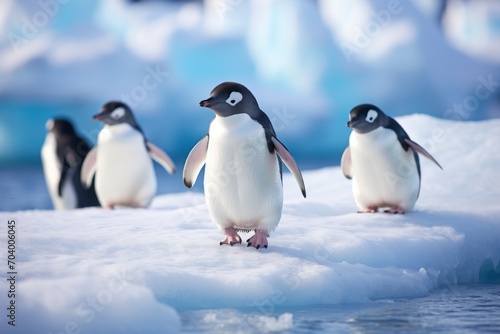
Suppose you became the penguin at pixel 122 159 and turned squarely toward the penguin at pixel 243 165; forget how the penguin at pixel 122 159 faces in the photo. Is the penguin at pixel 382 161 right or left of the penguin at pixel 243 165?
left

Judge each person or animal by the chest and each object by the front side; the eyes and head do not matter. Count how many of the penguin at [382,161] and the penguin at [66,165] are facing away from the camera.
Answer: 0

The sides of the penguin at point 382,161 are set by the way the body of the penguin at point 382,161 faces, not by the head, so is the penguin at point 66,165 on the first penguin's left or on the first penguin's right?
on the first penguin's right

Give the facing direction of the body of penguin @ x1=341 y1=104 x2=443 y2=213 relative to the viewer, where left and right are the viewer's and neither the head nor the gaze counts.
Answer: facing the viewer and to the left of the viewer

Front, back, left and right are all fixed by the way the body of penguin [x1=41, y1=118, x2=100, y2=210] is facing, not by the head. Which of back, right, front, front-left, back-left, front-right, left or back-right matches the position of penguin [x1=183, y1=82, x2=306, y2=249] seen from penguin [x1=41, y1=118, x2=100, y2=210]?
left

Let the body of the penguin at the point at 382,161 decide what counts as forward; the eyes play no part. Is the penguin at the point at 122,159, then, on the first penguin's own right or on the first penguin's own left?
on the first penguin's own right

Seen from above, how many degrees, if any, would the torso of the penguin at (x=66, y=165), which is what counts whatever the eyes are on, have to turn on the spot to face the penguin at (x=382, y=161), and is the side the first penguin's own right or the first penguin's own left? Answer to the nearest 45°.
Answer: approximately 135° to the first penguin's own left

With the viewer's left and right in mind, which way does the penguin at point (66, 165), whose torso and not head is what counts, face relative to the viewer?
facing to the left of the viewer

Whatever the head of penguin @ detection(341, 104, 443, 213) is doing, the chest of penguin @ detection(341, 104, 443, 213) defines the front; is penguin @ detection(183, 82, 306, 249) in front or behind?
in front
